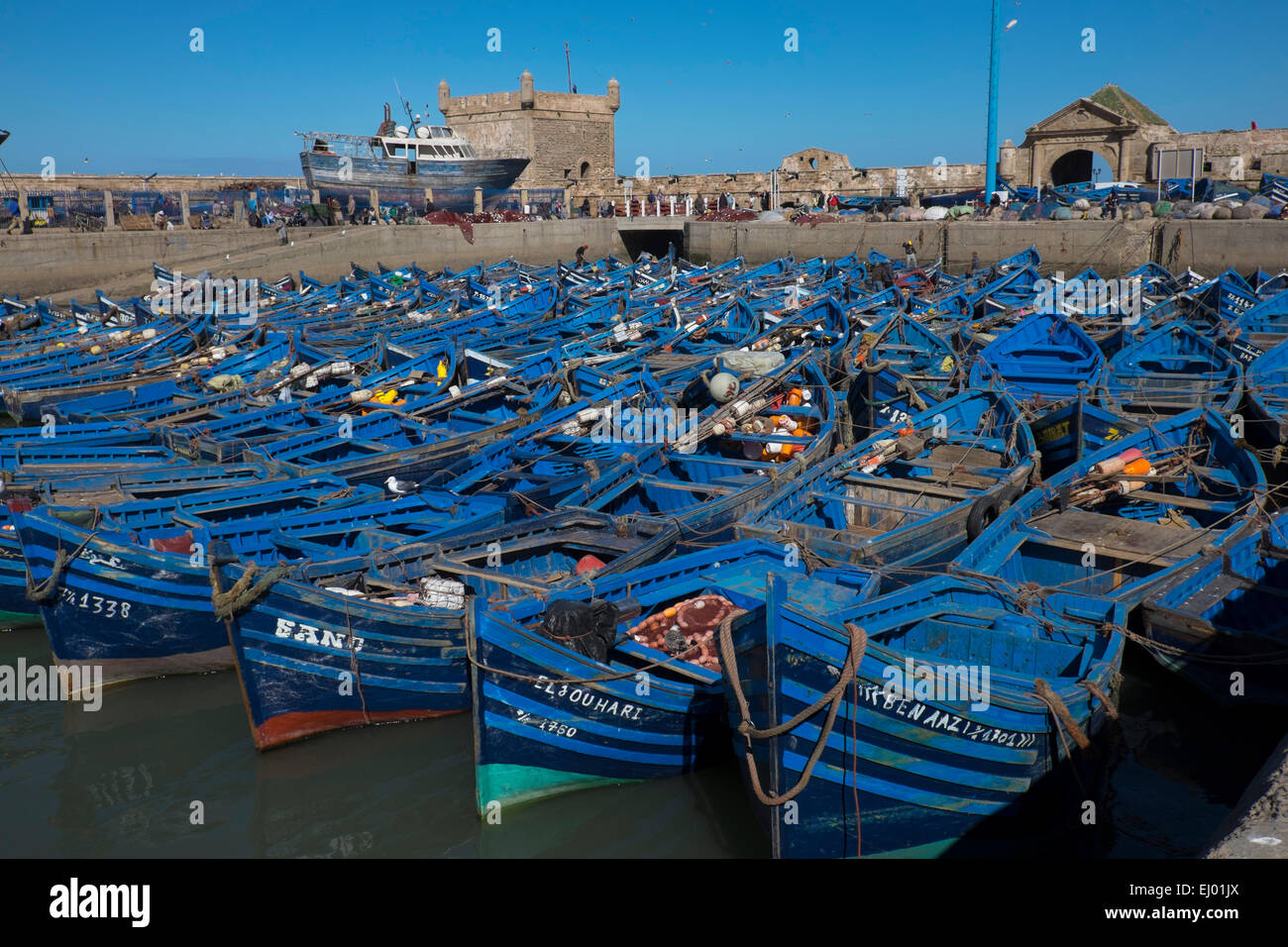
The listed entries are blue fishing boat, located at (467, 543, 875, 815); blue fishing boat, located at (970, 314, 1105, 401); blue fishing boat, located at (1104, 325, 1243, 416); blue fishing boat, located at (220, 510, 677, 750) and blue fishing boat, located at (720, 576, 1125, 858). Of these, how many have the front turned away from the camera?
2

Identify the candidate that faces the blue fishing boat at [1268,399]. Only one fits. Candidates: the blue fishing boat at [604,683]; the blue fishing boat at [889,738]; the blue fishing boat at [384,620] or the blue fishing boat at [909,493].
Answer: the blue fishing boat at [909,493]

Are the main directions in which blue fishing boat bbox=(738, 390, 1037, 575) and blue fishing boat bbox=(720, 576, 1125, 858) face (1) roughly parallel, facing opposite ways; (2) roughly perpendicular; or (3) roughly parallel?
roughly parallel, facing opposite ways

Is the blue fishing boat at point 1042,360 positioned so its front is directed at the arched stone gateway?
yes

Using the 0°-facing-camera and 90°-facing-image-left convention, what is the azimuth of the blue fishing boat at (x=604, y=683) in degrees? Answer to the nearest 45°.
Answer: approximately 45°

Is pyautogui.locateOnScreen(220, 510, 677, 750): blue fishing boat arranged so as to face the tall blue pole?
no

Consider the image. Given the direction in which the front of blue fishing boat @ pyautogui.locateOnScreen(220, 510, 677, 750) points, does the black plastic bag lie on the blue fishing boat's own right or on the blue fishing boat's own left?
on the blue fishing boat's own left

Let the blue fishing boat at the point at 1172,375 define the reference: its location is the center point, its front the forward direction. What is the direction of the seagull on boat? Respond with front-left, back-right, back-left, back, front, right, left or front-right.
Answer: back-left

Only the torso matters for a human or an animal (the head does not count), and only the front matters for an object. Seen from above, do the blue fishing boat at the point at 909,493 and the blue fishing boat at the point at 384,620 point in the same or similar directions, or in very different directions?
very different directions

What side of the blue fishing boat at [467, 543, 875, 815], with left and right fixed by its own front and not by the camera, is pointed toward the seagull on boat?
right

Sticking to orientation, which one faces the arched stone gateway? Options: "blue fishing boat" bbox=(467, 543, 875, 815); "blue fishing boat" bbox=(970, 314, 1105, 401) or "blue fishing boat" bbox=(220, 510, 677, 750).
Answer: "blue fishing boat" bbox=(970, 314, 1105, 401)

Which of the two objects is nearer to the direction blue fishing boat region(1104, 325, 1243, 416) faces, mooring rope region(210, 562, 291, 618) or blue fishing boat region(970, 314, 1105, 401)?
the blue fishing boat
